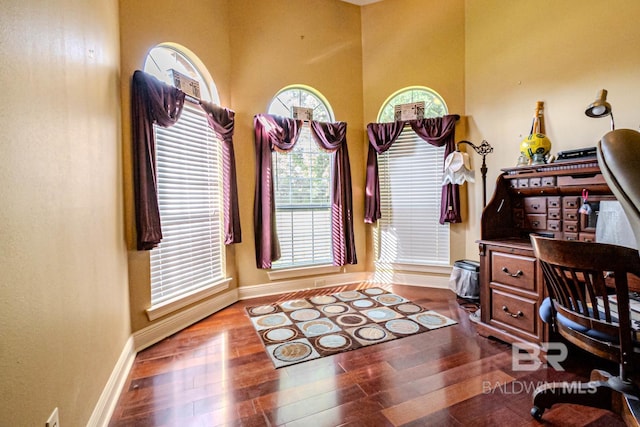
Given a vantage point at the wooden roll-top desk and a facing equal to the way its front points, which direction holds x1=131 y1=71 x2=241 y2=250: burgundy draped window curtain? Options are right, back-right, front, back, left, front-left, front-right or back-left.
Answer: front

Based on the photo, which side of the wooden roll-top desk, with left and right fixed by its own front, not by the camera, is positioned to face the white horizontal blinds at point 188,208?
front

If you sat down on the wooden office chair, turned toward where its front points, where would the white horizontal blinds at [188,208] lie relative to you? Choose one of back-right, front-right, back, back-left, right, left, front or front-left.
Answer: back-left

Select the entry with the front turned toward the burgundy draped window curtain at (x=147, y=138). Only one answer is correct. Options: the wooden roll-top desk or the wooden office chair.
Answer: the wooden roll-top desk

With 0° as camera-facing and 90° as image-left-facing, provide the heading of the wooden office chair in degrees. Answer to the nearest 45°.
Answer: approximately 225°

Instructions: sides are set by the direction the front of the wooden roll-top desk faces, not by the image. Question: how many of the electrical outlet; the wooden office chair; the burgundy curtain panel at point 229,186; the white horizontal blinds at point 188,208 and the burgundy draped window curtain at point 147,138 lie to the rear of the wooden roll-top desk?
0

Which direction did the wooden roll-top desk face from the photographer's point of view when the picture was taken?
facing the viewer and to the left of the viewer

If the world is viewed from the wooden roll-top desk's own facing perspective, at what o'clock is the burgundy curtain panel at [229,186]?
The burgundy curtain panel is roughly at 1 o'clock from the wooden roll-top desk.

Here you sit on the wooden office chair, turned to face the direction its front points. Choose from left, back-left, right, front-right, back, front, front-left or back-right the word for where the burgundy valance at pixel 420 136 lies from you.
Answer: left

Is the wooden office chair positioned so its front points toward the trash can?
no

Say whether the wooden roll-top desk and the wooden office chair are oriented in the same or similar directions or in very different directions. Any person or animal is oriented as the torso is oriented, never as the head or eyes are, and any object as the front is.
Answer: very different directions

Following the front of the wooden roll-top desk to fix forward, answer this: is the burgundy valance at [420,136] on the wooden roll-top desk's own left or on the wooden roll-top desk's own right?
on the wooden roll-top desk's own right

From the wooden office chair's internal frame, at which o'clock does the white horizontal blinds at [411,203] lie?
The white horizontal blinds is roughly at 9 o'clock from the wooden office chair.

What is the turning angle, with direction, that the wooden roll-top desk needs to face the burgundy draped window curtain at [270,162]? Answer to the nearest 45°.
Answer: approximately 45° to its right

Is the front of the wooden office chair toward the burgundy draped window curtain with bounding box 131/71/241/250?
no

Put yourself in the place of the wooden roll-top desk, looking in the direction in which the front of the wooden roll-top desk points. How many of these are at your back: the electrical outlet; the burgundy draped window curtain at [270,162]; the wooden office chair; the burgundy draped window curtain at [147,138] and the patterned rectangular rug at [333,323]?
0

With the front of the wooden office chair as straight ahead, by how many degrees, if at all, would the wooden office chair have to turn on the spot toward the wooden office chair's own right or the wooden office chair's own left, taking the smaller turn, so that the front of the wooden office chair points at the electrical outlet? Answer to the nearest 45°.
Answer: approximately 180°
